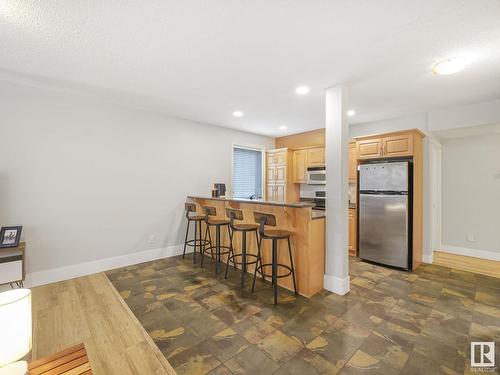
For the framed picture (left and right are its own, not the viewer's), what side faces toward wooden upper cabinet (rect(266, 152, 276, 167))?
left

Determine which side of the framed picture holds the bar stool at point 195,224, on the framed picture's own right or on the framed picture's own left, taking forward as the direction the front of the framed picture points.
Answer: on the framed picture's own left

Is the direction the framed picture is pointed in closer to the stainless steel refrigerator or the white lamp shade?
the white lamp shade

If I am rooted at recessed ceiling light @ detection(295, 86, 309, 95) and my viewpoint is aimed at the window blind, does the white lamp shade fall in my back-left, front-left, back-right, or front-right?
back-left

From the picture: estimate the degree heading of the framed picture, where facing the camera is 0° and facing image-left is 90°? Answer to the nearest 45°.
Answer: approximately 0°

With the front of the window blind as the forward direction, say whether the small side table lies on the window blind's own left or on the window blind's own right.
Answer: on the window blind's own right
